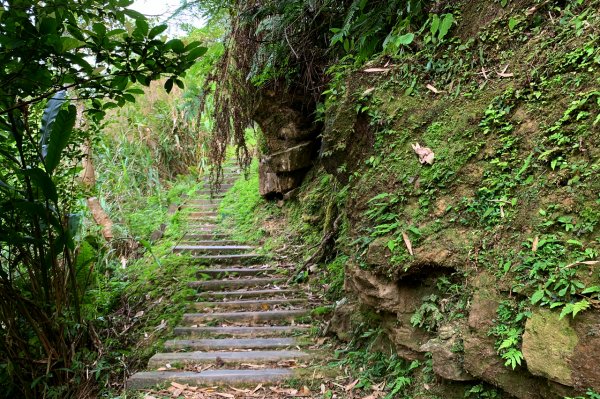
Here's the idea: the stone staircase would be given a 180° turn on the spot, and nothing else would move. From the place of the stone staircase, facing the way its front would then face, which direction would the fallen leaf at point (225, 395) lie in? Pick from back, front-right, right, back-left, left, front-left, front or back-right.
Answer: back

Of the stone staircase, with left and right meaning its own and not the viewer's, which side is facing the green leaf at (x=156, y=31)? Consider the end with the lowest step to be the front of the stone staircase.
front

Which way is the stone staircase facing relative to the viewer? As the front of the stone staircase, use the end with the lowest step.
toward the camera

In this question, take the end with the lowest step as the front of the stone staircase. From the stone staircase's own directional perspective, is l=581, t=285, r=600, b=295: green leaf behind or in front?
in front

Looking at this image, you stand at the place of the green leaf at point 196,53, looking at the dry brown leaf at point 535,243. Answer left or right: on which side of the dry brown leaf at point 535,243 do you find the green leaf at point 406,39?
left

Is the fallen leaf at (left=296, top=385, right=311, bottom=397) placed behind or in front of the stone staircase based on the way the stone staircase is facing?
in front

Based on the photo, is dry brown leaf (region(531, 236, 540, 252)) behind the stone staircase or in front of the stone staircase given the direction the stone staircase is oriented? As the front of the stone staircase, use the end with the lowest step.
in front
